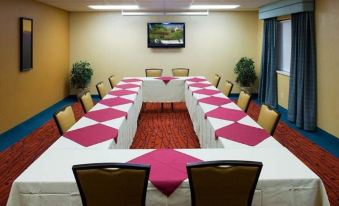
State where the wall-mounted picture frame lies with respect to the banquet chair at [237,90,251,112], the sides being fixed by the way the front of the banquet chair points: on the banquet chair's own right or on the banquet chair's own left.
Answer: on the banquet chair's own right

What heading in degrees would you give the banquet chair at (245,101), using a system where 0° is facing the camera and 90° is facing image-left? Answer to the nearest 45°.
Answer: approximately 45°

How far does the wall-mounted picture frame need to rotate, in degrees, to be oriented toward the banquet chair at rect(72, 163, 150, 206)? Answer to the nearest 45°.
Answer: approximately 45° to its right

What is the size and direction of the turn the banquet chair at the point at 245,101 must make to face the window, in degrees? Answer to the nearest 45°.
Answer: approximately 135° to its right

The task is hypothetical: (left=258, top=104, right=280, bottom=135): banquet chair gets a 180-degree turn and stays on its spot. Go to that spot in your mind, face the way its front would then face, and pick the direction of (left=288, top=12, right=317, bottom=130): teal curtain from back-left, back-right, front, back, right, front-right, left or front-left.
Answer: front-left

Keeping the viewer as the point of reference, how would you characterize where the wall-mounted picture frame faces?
facing the viewer and to the right of the viewer

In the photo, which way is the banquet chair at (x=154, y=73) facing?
toward the camera

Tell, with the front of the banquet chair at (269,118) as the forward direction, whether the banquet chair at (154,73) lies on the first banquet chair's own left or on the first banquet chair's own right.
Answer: on the first banquet chair's own right

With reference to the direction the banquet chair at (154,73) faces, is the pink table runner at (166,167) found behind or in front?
in front

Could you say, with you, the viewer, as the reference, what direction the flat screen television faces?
facing the viewer

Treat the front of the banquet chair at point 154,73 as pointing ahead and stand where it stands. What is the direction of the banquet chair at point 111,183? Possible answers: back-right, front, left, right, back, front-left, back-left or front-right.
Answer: front

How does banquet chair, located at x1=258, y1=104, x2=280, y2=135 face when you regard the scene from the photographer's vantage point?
facing the viewer and to the left of the viewer

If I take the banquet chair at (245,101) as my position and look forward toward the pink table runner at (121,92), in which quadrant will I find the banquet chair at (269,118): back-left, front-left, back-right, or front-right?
back-left
